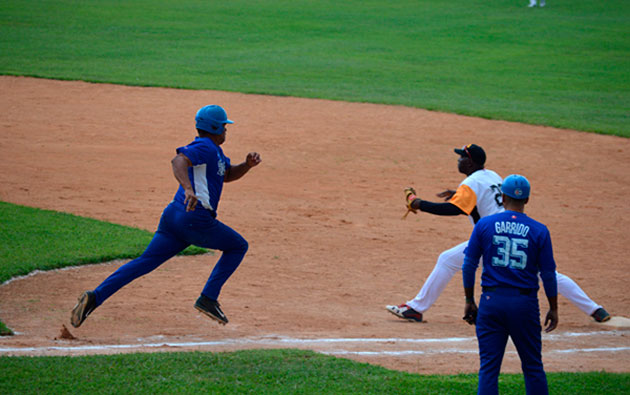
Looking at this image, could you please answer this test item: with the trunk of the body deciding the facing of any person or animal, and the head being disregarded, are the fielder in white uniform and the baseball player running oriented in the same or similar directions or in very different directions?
very different directions

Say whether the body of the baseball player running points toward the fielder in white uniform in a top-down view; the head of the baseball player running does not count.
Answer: yes

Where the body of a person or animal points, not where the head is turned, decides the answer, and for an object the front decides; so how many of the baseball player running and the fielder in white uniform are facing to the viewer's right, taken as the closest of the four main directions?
1

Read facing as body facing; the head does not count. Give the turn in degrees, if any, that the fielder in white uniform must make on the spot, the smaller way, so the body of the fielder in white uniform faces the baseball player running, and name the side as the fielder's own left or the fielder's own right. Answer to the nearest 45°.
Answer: approximately 45° to the fielder's own left

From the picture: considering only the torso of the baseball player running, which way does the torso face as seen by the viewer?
to the viewer's right

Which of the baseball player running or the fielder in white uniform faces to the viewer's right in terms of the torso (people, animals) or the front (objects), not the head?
the baseball player running

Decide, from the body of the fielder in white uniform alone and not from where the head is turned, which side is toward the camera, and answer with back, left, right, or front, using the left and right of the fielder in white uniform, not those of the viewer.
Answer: left
